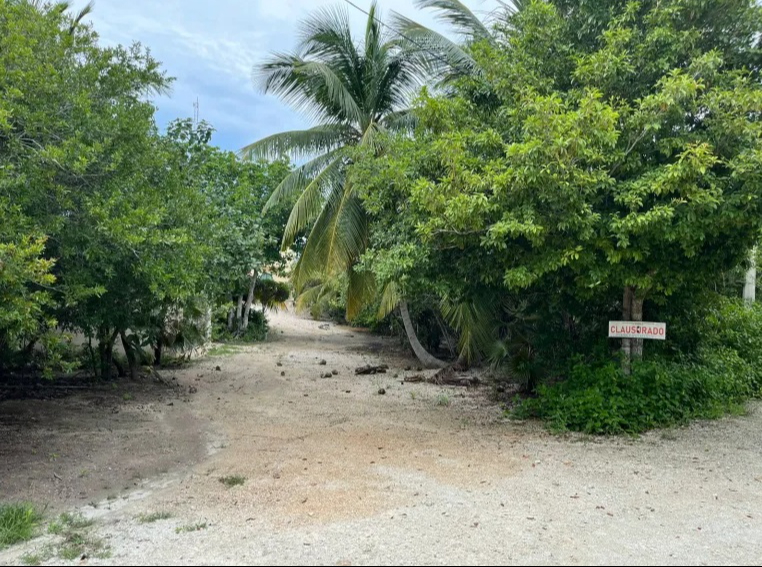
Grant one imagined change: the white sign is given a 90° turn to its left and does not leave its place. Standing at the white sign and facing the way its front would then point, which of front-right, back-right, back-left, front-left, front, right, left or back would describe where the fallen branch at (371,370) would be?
back-left

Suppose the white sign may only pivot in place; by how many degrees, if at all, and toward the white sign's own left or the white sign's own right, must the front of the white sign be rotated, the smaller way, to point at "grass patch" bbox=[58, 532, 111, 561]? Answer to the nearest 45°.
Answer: approximately 45° to the white sign's own right

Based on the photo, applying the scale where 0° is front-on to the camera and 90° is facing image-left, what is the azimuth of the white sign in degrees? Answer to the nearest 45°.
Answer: approximately 0°

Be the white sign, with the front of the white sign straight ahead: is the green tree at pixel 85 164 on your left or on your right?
on your right

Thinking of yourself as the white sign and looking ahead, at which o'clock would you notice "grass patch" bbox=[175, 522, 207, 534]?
The grass patch is roughly at 1 o'clock from the white sign.

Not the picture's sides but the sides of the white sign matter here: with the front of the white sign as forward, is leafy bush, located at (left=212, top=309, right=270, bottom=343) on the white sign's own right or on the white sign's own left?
on the white sign's own right

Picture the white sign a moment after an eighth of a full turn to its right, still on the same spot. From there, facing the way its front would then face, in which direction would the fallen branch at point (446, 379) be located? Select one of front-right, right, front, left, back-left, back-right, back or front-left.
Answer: right
